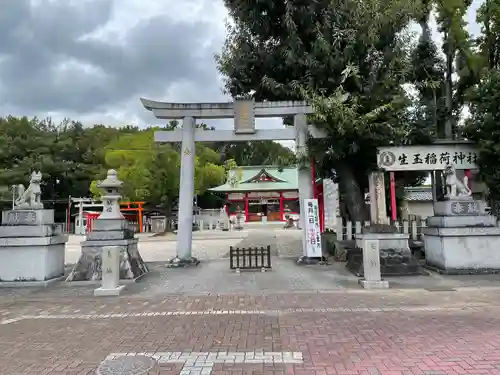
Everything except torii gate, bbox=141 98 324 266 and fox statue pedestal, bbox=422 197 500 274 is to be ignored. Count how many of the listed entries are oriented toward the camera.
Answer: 2

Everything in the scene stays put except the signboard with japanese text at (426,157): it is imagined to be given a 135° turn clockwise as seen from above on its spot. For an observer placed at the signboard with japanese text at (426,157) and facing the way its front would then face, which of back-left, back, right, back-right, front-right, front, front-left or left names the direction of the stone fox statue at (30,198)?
left

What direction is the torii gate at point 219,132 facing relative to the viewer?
toward the camera

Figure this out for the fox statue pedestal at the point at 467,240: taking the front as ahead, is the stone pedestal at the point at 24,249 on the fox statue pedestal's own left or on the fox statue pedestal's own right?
on the fox statue pedestal's own right

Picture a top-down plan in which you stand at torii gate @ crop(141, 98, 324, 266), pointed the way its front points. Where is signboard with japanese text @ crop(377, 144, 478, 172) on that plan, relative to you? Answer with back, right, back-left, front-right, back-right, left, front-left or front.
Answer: left

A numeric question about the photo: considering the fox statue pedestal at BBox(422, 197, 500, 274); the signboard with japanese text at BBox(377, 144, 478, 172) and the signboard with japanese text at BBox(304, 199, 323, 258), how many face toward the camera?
3

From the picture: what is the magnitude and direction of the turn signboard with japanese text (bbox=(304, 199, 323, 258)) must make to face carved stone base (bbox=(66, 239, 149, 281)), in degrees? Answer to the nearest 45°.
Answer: approximately 45° to its right

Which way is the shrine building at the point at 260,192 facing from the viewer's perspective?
toward the camera

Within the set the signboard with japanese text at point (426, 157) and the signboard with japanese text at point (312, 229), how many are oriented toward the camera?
2

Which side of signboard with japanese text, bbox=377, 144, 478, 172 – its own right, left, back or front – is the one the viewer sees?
front

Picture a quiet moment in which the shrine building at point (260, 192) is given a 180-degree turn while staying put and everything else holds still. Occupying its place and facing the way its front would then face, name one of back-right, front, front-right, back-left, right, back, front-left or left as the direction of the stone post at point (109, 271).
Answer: back

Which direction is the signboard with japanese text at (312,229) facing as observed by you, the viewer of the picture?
facing the viewer
